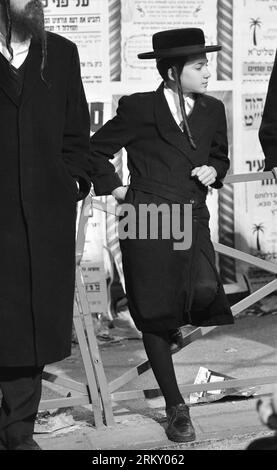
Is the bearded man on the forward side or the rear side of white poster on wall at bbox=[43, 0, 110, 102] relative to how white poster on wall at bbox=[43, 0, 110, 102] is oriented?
on the forward side

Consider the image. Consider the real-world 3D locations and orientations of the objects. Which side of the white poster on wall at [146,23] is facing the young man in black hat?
front

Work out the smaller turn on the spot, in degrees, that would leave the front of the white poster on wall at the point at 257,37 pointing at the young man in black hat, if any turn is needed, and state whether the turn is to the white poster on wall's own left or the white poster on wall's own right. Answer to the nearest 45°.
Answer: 0° — it already faces them

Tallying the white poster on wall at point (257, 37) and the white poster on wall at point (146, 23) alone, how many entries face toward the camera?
2

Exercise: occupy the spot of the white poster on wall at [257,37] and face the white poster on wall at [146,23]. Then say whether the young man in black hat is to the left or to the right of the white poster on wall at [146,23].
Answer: left

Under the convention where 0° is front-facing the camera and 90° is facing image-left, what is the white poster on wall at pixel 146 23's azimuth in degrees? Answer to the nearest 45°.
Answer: approximately 0°

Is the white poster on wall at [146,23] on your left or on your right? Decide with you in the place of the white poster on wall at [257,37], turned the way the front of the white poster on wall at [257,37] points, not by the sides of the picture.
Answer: on your right

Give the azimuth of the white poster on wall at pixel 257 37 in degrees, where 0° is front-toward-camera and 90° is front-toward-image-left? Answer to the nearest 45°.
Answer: approximately 0°

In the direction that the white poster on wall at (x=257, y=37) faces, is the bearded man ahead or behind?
ahead
